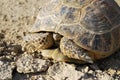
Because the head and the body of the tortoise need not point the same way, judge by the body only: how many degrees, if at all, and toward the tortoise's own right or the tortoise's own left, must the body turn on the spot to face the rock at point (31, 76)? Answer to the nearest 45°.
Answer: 0° — it already faces it

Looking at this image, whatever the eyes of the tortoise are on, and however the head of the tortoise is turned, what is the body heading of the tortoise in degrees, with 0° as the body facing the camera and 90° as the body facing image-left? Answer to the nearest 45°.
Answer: approximately 45°

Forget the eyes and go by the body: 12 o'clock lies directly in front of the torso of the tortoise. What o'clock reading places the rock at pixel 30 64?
The rock is roughly at 1 o'clock from the tortoise.

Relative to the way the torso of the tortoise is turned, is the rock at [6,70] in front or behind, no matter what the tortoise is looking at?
in front

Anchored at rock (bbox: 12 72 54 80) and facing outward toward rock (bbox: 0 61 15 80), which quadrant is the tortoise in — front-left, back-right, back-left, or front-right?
back-right
